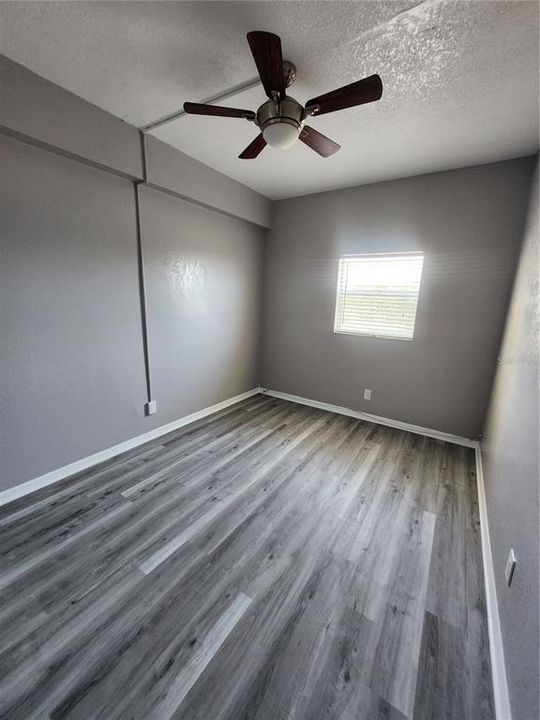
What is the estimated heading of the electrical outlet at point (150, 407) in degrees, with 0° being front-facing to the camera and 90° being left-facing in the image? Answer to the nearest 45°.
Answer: approximately 315°

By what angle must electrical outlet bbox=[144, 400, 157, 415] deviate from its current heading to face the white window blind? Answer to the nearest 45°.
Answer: approximately 45° to its left
